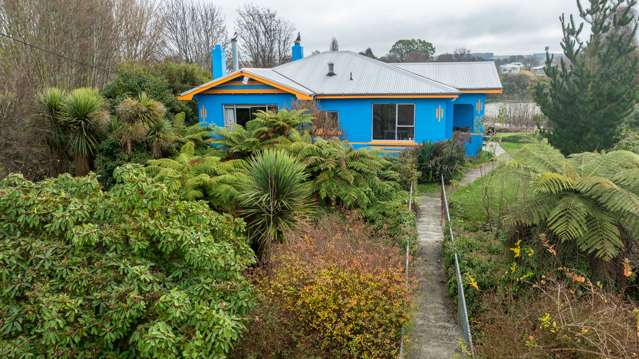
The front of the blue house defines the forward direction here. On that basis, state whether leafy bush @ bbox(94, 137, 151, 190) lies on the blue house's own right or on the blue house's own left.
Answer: on the blue house's own right

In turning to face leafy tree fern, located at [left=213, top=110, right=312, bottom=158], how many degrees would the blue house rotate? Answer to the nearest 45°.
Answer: approximately 45° to its right

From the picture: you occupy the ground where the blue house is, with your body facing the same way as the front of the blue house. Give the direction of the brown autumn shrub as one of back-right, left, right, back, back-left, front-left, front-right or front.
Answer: front

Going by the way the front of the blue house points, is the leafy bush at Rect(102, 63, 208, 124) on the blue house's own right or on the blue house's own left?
on the blue house's own right

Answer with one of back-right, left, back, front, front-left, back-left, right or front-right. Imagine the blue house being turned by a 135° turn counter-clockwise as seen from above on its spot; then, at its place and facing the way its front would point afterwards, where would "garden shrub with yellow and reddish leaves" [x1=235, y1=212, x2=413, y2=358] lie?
back-right

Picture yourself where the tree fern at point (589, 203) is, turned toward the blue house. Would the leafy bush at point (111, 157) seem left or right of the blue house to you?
left

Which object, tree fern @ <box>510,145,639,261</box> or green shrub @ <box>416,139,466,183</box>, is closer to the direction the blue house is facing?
the tree fern

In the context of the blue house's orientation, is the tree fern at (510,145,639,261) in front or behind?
in front

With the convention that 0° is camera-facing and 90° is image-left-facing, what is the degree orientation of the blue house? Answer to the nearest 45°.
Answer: approximately 0°

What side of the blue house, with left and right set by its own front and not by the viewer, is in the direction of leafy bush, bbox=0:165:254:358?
front

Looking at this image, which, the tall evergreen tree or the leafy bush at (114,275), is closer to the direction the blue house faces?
the leafy bush

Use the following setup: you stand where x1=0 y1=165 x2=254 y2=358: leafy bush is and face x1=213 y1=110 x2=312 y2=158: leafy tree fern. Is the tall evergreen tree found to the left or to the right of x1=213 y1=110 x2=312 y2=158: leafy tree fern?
right
